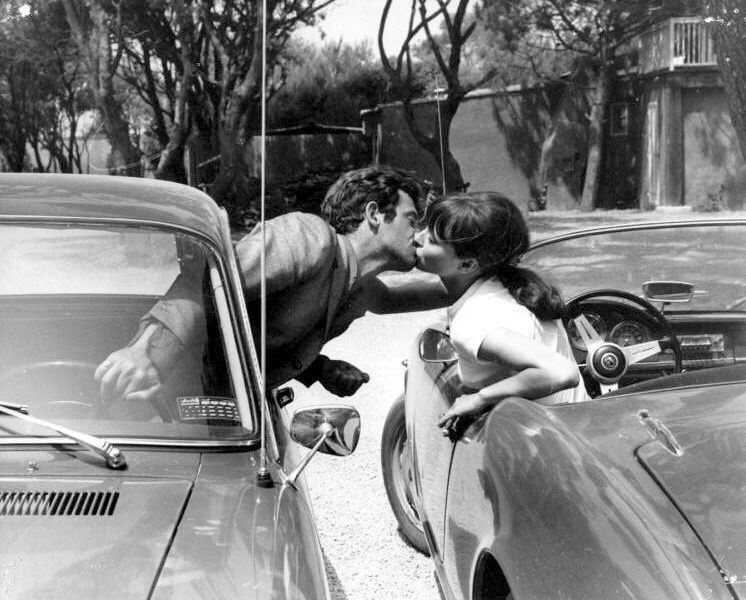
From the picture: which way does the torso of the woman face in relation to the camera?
to the viewer's left

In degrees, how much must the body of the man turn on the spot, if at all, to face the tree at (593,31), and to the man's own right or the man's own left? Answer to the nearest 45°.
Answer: approximately 90° to the man's own left

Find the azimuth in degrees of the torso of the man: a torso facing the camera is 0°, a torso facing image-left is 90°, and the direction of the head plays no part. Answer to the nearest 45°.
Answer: approximately 270°

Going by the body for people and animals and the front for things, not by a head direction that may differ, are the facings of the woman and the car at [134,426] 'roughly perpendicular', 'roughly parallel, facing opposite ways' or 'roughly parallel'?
roughly perpendicular

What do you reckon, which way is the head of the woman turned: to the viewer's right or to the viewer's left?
to the viewer's left

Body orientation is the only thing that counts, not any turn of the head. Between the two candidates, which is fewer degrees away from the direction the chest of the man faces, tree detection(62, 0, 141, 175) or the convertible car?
the convertible car

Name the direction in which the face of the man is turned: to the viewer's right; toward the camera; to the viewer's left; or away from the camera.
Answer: to the viewer's right

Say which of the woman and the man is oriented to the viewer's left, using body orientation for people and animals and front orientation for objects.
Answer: the woman

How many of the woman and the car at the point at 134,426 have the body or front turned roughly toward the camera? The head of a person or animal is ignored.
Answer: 1

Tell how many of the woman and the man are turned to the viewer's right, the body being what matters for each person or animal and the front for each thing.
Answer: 1

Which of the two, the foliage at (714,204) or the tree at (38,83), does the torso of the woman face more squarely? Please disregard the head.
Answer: the tree

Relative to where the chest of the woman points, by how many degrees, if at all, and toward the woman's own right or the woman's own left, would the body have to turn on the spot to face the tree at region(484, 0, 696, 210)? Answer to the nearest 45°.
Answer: approximately 90° to the woman's own right

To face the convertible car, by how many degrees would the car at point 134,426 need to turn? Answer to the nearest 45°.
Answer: approximately 90° to its left

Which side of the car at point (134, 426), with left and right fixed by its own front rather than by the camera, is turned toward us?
front

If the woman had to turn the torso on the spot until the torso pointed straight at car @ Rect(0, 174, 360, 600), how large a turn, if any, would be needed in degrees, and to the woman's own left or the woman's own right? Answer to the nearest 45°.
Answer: approximately 45° to the woman's own left

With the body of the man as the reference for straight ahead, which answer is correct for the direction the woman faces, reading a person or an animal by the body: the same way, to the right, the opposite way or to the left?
the opposite way
